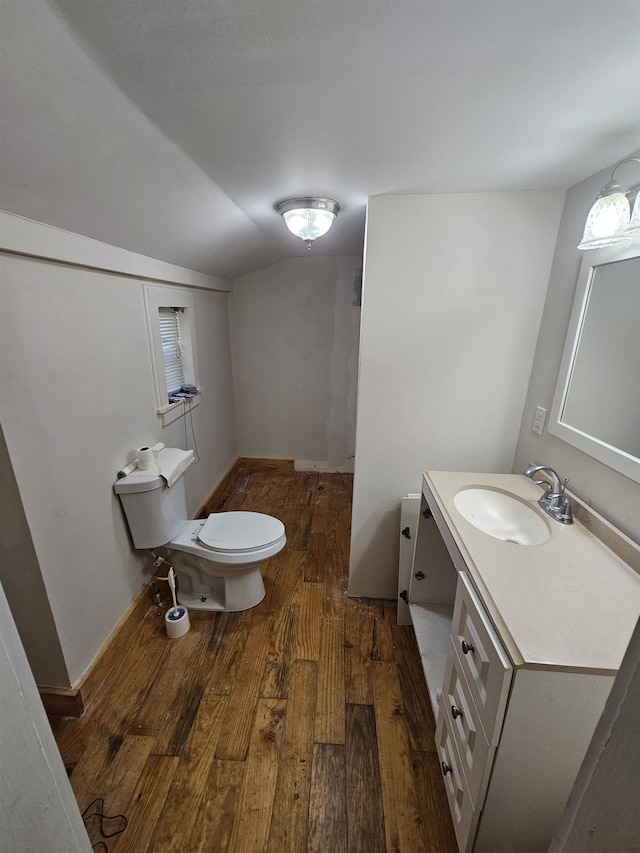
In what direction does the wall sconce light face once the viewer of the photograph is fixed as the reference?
facing the viewer and to the left of the viewer

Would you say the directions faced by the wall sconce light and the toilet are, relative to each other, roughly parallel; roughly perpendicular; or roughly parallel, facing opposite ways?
roughly parallel, facing opposite ways

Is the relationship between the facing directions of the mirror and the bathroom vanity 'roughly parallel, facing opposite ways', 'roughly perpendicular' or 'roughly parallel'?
roughly parallel

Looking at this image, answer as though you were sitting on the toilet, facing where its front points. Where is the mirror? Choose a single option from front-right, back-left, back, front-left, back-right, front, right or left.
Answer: front-right

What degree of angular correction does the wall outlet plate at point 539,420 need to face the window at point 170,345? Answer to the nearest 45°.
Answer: approximately 45° to its right

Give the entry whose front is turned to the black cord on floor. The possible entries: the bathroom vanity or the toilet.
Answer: the bathroom vanity

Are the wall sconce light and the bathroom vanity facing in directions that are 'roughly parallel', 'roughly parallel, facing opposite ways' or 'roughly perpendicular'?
roughly parallel

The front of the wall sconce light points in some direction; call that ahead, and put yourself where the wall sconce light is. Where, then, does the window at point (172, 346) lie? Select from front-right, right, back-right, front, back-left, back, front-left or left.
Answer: front-right

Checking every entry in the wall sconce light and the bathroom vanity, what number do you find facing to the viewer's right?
0
